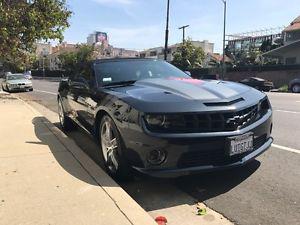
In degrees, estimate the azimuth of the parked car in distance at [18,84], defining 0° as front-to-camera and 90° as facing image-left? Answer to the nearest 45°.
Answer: approximately 315°

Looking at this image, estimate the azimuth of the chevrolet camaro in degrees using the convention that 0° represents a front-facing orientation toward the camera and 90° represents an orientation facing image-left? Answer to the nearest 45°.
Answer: approximately 315°
